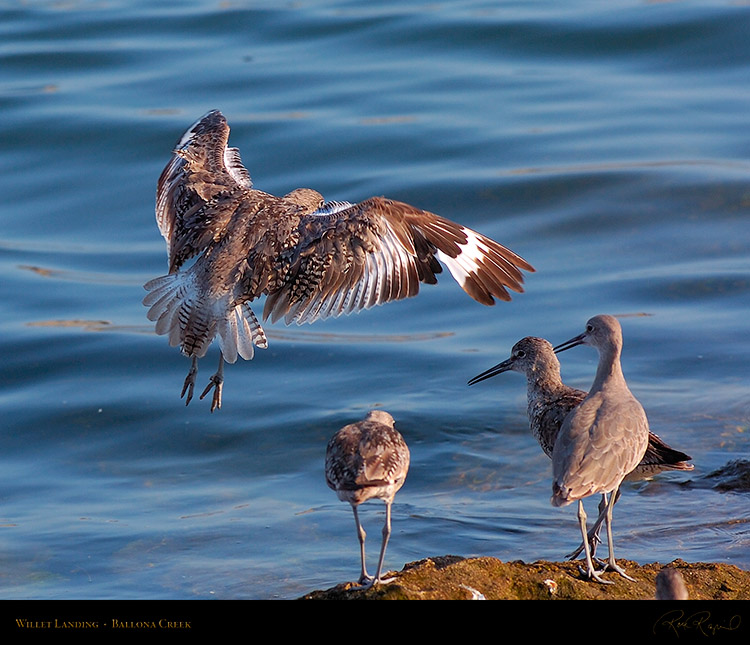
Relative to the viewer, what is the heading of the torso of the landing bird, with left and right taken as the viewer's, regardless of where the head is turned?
facing away from the viewer and to the right of the viewer

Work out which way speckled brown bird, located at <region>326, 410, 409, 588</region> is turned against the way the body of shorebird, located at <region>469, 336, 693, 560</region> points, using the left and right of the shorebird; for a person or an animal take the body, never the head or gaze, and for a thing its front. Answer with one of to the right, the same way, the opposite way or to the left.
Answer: to the right

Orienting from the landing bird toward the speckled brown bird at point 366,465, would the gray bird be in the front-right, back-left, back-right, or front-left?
front-left

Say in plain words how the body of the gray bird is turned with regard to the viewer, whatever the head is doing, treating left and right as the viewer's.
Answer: facing away from the viewer and to the right of the viewer

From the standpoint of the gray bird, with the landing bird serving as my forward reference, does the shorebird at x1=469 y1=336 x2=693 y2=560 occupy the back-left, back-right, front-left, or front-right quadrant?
front-right

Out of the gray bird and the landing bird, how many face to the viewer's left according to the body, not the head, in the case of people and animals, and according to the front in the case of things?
0

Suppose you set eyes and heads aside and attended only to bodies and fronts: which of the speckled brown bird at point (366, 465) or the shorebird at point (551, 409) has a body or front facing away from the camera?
the speckled brown bird

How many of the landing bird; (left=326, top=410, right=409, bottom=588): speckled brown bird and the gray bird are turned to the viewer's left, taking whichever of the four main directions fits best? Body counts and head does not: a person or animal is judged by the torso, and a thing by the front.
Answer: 0

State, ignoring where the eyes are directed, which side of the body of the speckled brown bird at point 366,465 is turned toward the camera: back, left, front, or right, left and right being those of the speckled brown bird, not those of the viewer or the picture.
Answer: back

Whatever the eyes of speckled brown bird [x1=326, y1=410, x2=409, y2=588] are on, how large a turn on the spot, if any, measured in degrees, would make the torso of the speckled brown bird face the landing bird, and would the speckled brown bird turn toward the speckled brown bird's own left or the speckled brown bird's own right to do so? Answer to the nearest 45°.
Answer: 0° — it already faces it

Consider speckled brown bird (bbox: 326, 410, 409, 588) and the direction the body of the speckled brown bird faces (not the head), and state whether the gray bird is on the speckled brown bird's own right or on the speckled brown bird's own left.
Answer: on the speckled brown bird's own right

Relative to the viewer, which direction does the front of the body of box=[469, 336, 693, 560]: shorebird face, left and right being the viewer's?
facing to the left of the viewer

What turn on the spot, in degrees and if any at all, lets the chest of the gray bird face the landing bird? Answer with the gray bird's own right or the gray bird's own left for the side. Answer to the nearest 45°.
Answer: approximately 90° to the gray bird's own left
